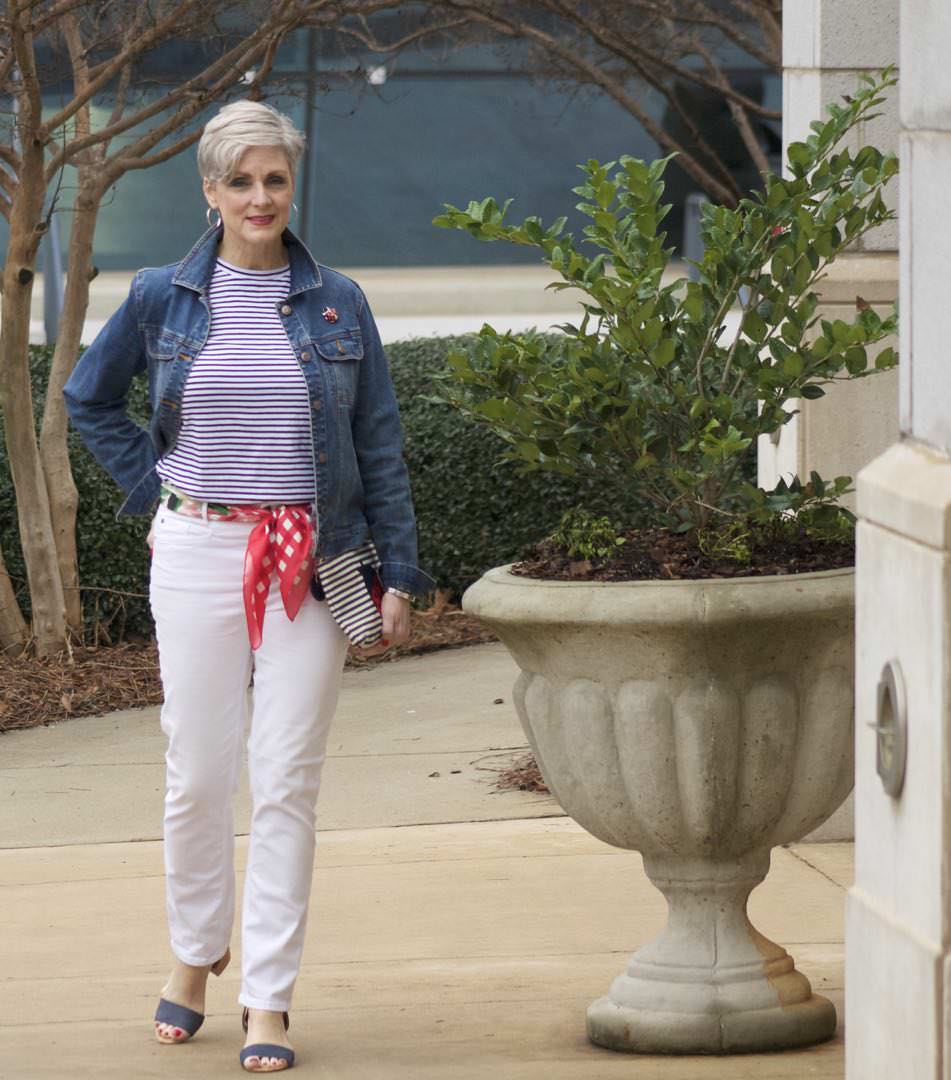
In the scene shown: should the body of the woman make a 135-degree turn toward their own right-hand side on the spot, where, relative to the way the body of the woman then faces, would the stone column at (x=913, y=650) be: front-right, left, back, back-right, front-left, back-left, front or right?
back

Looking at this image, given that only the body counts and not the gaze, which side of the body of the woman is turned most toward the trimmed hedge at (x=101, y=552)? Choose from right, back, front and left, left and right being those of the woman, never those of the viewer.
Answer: back

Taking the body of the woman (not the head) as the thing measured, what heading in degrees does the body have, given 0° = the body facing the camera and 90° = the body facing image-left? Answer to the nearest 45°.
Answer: approximately 0°

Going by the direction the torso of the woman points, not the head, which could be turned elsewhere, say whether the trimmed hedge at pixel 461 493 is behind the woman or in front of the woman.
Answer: behind

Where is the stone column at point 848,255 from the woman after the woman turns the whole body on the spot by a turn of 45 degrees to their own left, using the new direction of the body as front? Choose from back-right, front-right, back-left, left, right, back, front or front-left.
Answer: left
